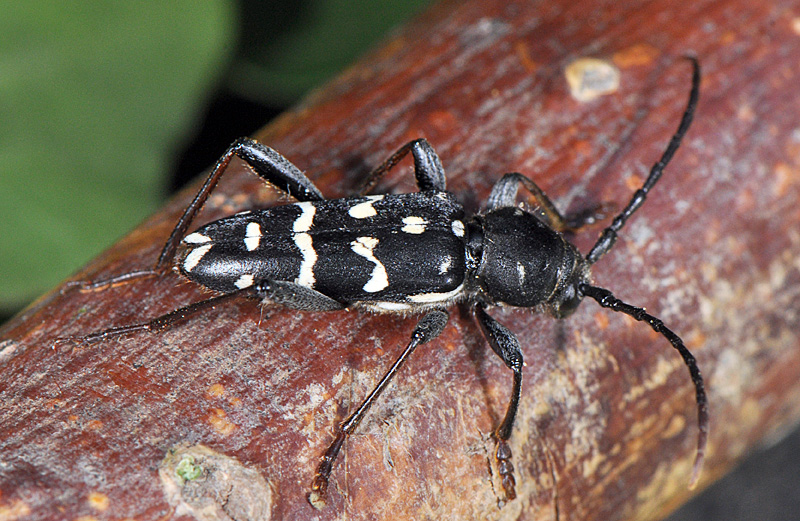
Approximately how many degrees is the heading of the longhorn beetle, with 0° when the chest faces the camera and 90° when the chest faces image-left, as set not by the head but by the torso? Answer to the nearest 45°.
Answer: approximately 270°

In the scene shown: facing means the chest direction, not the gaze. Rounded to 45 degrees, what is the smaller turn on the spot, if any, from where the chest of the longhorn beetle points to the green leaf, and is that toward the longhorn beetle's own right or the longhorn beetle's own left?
approximately 135° to the longhorn beetle's own left
